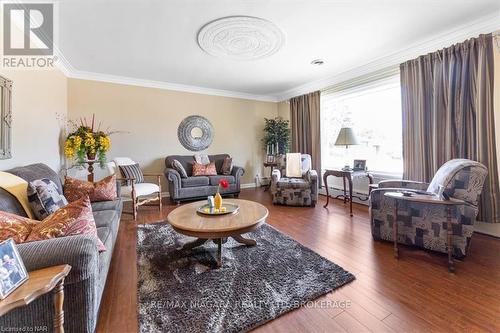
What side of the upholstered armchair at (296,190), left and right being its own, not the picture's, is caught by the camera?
front

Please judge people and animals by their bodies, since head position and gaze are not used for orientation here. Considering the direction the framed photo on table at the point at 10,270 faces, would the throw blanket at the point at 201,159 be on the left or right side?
on its left

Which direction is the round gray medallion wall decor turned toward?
toward the camera

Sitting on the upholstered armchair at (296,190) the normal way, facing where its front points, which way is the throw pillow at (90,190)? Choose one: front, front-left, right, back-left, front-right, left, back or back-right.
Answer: front-right

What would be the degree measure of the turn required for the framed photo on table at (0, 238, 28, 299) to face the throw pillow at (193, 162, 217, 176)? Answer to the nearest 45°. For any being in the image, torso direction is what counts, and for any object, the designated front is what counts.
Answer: approximately 90° to its left

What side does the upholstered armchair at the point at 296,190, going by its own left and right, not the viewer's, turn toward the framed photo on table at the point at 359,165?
left

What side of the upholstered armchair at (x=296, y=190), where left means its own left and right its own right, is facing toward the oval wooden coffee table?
front

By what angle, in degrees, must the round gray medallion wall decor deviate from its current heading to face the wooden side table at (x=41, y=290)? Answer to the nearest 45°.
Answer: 0° — it already faces it

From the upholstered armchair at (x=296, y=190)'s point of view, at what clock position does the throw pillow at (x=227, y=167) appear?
The throw pillow is roughly at 4 o'clock from the upholstered armchair.

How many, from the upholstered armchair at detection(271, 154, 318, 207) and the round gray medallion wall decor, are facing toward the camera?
2

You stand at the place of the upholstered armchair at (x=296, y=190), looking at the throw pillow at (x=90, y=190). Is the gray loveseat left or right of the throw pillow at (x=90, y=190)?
right

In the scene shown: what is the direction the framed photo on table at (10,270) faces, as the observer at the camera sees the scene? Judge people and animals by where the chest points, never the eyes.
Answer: facing the viewer and to the right of the viewer
